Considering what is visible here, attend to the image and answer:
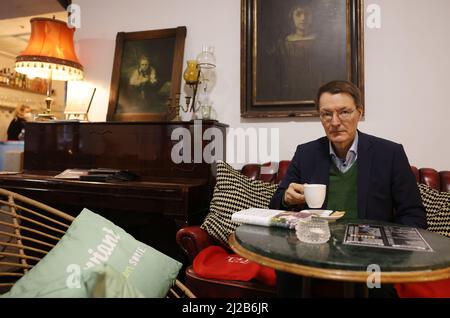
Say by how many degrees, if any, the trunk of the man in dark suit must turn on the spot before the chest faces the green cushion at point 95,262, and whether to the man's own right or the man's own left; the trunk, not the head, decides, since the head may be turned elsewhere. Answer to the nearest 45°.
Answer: approximately 45° to the man's own right

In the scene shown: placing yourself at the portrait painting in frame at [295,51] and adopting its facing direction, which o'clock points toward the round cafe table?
The round cafe table is roughly at 12 o'clock from the portrait painting in frame.

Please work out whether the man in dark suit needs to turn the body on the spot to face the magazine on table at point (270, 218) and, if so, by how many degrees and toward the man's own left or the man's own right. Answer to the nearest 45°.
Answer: approximately 45° to the man's own right

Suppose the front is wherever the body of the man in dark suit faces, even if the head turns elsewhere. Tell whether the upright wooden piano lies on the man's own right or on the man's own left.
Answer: on the man's own right

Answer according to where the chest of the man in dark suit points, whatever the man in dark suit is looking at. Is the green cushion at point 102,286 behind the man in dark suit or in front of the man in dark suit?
in front

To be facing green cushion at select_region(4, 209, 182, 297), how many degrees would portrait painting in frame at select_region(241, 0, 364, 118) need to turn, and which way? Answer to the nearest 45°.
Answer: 0° — it already faces it

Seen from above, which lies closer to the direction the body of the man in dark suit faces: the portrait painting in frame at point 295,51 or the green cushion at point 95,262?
the green cushion

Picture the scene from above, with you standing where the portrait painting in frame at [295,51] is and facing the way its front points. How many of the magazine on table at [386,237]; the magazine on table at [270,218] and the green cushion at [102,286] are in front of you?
3

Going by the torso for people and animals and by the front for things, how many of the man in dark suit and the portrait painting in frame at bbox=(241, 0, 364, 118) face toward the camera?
2

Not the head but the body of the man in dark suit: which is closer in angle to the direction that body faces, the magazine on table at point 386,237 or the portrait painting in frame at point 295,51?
the magazine on table

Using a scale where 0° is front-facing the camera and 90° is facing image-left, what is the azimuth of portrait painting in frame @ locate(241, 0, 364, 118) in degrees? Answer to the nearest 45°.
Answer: approximately 0°

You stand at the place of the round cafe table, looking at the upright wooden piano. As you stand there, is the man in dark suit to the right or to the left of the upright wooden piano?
right

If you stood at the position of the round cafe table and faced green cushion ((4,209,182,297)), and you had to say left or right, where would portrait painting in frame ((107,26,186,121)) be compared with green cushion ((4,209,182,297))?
right

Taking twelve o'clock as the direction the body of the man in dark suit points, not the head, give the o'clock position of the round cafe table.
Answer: The round cafe table is roughly at 12 o'clock from the man in dark suit.
